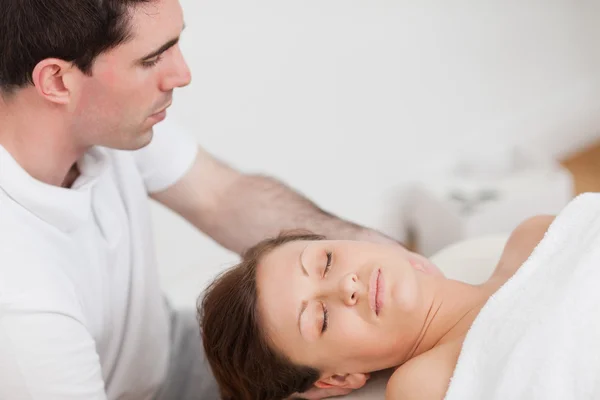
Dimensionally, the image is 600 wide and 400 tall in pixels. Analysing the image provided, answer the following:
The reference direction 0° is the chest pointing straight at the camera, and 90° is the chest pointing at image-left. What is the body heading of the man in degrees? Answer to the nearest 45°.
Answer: approximately 315°

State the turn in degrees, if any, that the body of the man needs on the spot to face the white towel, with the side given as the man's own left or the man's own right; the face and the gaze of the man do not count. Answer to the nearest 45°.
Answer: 0° — they already face it

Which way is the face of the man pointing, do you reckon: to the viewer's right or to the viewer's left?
to the viewer's right
